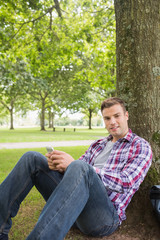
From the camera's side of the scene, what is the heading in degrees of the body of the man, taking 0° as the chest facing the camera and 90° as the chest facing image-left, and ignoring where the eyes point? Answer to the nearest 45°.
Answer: approximately 45°

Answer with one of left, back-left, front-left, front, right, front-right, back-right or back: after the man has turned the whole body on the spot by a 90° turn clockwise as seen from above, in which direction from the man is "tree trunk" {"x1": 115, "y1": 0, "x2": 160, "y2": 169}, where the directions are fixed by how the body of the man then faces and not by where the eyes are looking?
right

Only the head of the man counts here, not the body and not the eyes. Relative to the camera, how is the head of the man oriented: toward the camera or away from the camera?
toward the camera
